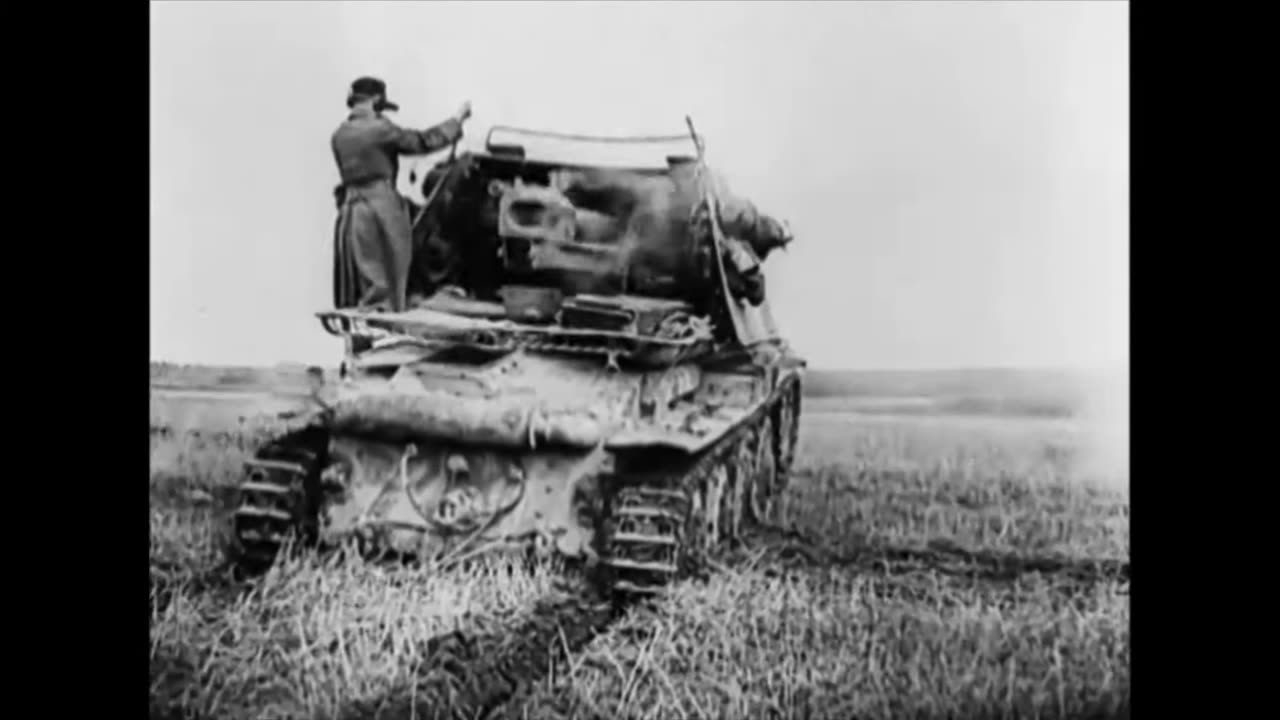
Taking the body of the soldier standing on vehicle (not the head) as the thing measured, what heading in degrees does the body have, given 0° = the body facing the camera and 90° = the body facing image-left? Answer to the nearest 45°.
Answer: approximately 225°

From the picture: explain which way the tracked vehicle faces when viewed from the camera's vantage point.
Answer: facing away from the viewer and to the right of the viewer
